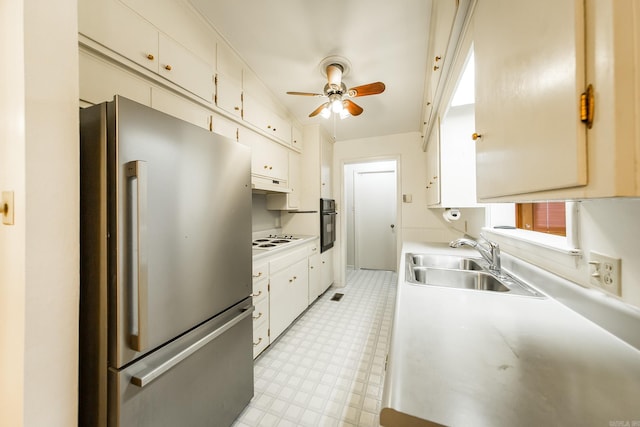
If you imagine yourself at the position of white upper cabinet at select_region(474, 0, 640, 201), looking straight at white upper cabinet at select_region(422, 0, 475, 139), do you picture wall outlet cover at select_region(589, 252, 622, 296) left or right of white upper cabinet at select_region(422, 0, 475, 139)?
right

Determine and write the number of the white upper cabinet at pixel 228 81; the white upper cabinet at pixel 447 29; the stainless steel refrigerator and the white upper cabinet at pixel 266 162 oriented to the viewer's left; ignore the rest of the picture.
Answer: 1

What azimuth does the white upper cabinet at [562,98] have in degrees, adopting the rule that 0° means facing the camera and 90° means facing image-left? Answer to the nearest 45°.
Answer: approximately 45°

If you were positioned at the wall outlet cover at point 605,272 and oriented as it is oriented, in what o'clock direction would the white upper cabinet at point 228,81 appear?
The white upper cabinet is roughly at 1 o'clock from the wall outlet cover.

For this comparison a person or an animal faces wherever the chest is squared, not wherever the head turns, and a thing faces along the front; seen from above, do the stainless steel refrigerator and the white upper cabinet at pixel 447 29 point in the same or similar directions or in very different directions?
very different directions

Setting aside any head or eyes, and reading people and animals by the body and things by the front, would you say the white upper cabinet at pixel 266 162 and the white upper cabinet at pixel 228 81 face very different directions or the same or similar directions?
same or similar directions

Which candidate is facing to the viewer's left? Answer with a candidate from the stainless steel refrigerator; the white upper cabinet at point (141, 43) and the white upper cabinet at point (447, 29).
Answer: the white upper cabinet at point (447, 29)

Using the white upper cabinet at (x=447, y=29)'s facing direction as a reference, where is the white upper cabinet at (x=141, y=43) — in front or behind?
in front

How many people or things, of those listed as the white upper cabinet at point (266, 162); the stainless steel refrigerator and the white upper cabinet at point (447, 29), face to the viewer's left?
1

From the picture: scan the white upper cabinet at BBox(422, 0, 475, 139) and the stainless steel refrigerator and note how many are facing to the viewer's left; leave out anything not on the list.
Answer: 1

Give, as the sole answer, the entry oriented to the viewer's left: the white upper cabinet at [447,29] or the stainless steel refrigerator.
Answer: the white upper cabinet

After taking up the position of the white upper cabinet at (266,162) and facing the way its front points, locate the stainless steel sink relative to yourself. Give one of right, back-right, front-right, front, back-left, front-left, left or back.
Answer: front

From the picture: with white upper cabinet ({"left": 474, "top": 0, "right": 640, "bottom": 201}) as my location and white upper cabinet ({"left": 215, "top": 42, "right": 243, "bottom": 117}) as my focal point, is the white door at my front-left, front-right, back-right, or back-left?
front-right

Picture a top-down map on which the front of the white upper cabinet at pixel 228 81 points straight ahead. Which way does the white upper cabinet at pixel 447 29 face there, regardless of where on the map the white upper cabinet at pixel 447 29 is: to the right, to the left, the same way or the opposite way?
the opposite way
